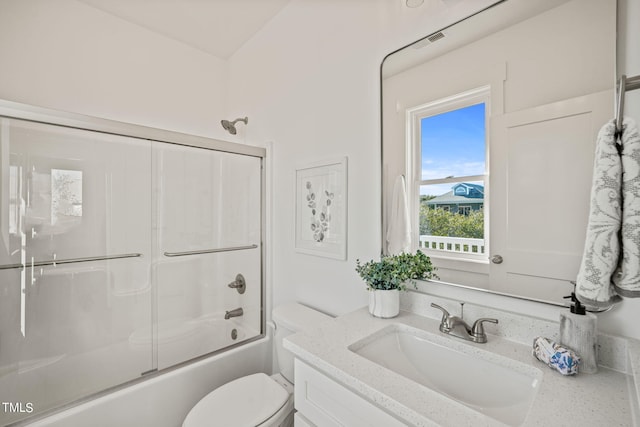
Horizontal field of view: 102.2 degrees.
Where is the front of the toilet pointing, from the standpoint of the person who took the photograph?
facing the viewer and to the left of the viewer

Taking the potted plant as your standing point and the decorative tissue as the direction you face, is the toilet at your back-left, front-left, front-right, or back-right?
back-right

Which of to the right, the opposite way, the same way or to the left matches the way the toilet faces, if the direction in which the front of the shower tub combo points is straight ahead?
to the right

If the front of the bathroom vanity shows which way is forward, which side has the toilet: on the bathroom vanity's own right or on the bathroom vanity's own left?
on the bathroom vanity's own right

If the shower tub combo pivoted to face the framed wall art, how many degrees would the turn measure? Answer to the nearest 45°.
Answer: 0° — it already faces it

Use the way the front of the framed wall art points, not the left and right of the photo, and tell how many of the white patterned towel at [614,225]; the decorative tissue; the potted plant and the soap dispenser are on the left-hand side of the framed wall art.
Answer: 4

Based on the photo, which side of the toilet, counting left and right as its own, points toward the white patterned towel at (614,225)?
left

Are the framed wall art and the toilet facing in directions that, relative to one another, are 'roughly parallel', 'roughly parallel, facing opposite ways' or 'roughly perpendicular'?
roughly parallel

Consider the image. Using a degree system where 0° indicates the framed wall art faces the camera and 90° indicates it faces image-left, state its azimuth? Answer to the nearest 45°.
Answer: approximately 45°

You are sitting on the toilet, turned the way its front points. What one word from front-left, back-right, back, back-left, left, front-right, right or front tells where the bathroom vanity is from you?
left

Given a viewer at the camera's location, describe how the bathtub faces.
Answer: facing the viewer and to the right of the viewer

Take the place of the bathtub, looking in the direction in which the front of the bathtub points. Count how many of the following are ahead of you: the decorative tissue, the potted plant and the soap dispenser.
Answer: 3
